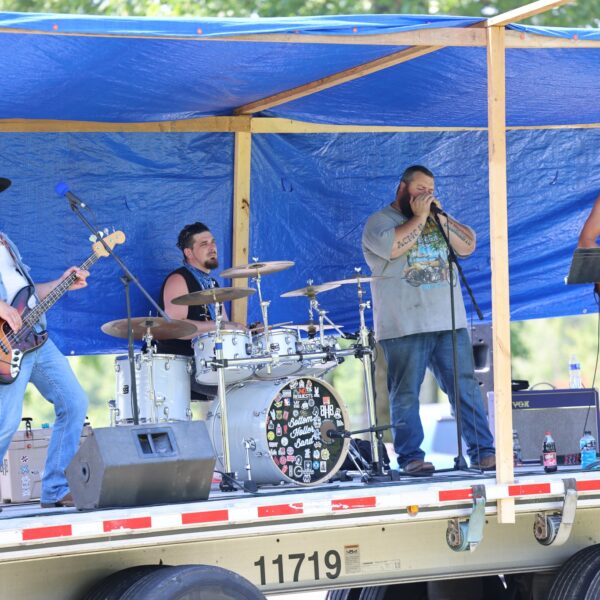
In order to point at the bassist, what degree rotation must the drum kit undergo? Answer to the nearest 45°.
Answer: approximately 135° to its right

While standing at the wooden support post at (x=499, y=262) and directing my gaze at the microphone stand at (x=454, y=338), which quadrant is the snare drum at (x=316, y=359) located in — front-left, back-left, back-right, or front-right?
front-left

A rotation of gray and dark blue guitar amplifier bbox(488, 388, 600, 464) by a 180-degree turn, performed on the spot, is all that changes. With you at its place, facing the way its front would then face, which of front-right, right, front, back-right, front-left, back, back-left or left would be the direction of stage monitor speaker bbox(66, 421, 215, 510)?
back-left

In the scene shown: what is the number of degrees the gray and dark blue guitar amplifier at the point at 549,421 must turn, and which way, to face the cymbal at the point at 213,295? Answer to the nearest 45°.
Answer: approximately 45° to its right

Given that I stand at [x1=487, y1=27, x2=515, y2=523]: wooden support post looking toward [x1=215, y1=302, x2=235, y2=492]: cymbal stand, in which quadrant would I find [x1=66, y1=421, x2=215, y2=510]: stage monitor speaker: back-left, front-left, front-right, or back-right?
front-left

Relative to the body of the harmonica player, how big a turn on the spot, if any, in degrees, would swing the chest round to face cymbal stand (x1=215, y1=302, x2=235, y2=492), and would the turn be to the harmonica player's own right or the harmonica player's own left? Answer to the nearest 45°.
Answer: approximately 90° to the harmonica player's own right

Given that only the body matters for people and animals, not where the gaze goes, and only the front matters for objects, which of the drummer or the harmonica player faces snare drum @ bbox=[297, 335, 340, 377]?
the drummer

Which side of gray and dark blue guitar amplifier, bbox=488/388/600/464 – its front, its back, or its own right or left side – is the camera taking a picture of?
front

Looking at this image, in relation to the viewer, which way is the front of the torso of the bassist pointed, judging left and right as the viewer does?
facing the viewer and to the right of the viewer

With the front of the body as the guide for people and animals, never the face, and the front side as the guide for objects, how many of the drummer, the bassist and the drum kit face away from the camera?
0
